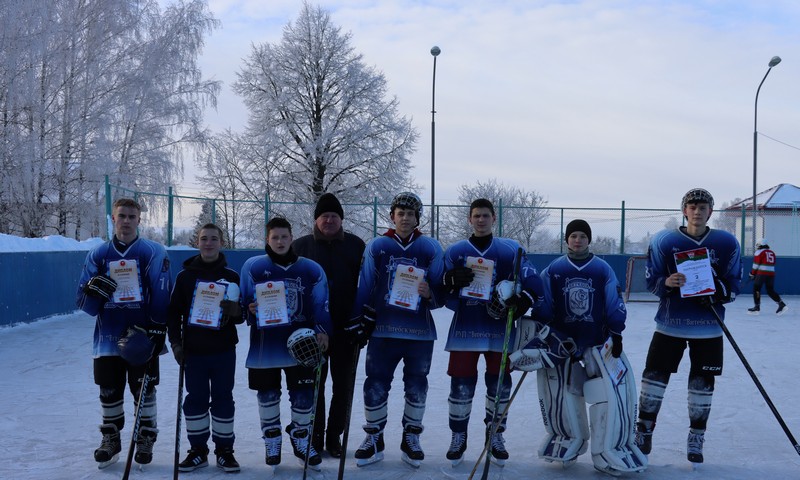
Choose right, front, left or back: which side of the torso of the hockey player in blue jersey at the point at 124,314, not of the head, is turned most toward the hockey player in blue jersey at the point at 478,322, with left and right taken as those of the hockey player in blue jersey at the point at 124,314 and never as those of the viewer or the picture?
left

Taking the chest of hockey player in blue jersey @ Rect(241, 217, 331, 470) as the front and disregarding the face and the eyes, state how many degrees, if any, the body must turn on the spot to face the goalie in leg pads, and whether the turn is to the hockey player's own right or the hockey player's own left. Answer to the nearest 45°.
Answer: approximately 90° to the hockey player's own left

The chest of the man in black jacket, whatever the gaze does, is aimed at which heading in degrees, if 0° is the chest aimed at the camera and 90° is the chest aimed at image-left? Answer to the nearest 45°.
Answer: approximately 0°

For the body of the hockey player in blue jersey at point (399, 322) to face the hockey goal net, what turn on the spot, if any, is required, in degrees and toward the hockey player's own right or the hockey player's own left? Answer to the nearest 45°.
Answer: approximately 135° to the hockey player's own left

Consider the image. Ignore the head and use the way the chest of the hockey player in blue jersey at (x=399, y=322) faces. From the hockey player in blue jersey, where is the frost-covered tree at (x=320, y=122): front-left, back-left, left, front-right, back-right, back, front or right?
back

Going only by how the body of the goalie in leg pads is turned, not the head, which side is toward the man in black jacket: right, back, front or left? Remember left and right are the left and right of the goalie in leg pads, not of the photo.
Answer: right

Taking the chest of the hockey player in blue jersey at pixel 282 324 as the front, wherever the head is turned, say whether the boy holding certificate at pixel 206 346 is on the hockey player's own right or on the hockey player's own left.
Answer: on the hockey player's own right

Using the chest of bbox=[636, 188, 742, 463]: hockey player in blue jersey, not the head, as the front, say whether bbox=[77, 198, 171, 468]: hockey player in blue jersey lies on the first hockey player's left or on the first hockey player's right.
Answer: on the first hockey player's right

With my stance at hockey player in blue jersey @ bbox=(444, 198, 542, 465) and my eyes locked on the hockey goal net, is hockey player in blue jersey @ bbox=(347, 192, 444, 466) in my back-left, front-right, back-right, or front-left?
back-left

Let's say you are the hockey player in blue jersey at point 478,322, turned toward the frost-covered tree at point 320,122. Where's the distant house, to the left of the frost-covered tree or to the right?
right

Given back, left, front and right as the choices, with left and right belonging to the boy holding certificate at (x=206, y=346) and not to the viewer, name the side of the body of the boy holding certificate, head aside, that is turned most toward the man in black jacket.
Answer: left
